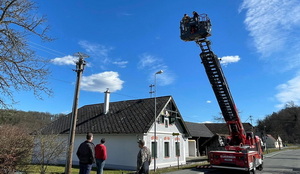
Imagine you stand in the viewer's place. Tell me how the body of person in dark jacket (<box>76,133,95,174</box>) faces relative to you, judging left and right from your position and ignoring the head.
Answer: facing away from the viewer and to the right of the viewer

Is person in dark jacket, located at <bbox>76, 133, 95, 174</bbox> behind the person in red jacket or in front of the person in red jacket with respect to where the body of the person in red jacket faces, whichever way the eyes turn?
behind

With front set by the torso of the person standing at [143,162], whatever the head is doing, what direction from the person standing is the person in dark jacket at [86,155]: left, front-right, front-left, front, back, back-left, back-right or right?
front-left

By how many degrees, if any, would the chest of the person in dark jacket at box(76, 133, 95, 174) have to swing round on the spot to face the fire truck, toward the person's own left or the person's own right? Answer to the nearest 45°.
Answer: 0° — they already face it

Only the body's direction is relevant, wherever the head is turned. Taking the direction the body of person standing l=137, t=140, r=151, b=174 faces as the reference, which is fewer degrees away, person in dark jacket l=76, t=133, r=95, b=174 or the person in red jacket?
the person in red jacket

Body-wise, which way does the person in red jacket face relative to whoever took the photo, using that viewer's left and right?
facing away from the viewer and to the right of the viewer

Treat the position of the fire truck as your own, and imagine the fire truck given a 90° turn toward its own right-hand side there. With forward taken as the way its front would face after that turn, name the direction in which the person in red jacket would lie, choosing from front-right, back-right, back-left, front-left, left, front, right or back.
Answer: right

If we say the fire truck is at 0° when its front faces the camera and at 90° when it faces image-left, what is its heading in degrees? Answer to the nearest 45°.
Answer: approximately 225°
